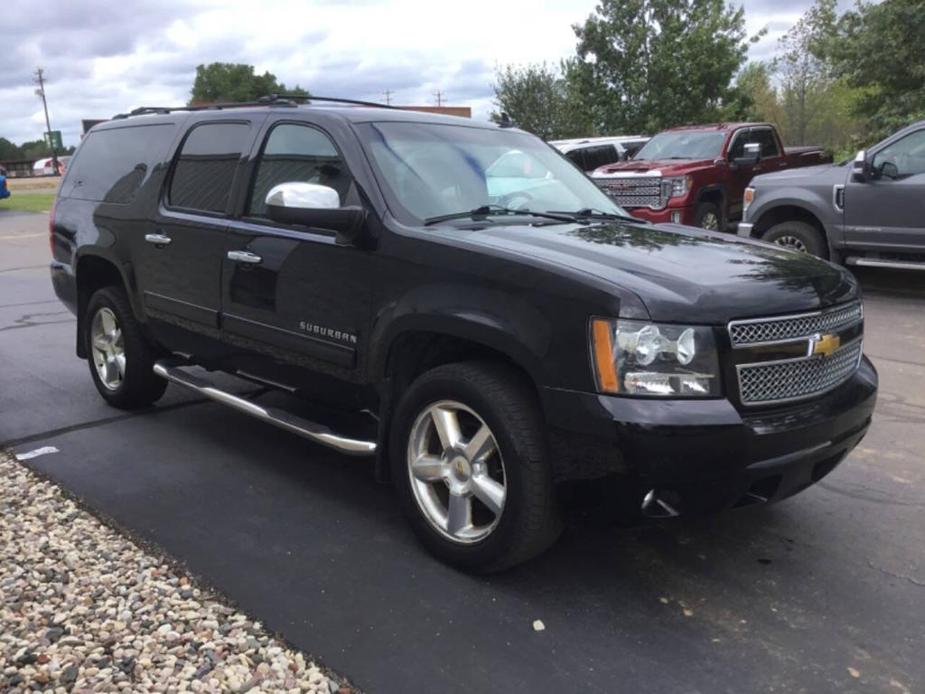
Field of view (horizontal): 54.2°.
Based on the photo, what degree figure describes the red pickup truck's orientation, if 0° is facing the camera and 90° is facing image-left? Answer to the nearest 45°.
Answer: approximately 45°

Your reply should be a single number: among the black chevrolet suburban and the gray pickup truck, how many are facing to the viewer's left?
1

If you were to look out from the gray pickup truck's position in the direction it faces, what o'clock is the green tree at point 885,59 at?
The green tree is roughly at 3 o'clock from the gray pickup truck.

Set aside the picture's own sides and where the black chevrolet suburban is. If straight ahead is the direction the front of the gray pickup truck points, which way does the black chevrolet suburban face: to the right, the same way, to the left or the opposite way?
the opposite way

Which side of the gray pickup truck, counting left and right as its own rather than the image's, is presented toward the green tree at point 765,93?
right

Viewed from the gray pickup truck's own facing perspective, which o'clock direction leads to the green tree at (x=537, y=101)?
The green tree is roughly at 2 o'clock from the gray pickup truck.

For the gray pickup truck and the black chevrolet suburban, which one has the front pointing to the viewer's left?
the gray pickup truck

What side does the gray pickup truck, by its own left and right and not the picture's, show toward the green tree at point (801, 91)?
right

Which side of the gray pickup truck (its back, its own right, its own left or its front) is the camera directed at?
left

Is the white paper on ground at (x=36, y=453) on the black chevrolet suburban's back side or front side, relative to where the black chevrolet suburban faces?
on the back side

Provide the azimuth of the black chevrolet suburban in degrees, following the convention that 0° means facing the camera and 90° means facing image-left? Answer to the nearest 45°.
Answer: approximately 315°

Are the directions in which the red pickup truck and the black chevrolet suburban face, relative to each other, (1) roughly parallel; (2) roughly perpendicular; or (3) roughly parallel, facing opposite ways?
roughly perpendicular

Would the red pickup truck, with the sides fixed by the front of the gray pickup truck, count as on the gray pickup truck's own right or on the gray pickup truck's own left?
on the gray pickup truck's own right
